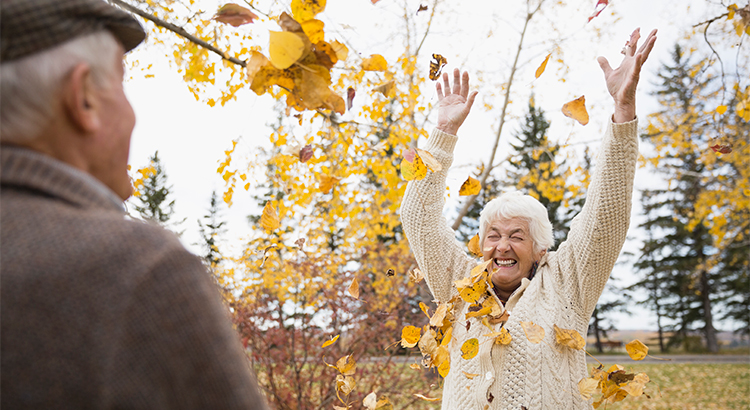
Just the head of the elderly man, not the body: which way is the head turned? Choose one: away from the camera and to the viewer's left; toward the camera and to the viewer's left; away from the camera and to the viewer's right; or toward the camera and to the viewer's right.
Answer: away from the camera and to the viewer's right

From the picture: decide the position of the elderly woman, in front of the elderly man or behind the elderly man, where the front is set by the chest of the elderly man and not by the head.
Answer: in front

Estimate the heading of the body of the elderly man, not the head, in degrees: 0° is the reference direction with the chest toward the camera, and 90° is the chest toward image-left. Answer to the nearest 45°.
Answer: approximately 225°

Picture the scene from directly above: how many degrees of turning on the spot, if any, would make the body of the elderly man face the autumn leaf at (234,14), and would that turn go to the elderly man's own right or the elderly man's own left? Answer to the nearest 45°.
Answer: approximately 45° to the elderly man's own left

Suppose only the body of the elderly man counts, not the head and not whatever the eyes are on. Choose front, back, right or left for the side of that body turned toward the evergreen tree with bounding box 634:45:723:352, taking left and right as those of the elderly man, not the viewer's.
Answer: front

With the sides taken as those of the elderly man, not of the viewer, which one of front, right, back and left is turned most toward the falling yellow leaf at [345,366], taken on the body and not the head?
front

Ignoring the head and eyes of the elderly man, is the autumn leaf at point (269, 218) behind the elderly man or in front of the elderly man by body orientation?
in front

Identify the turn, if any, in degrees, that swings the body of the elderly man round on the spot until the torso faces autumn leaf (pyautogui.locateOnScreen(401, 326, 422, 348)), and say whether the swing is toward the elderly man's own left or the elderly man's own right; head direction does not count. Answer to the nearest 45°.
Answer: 0° — they already face it

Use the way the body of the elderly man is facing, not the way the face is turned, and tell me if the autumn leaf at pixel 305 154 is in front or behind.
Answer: in front
